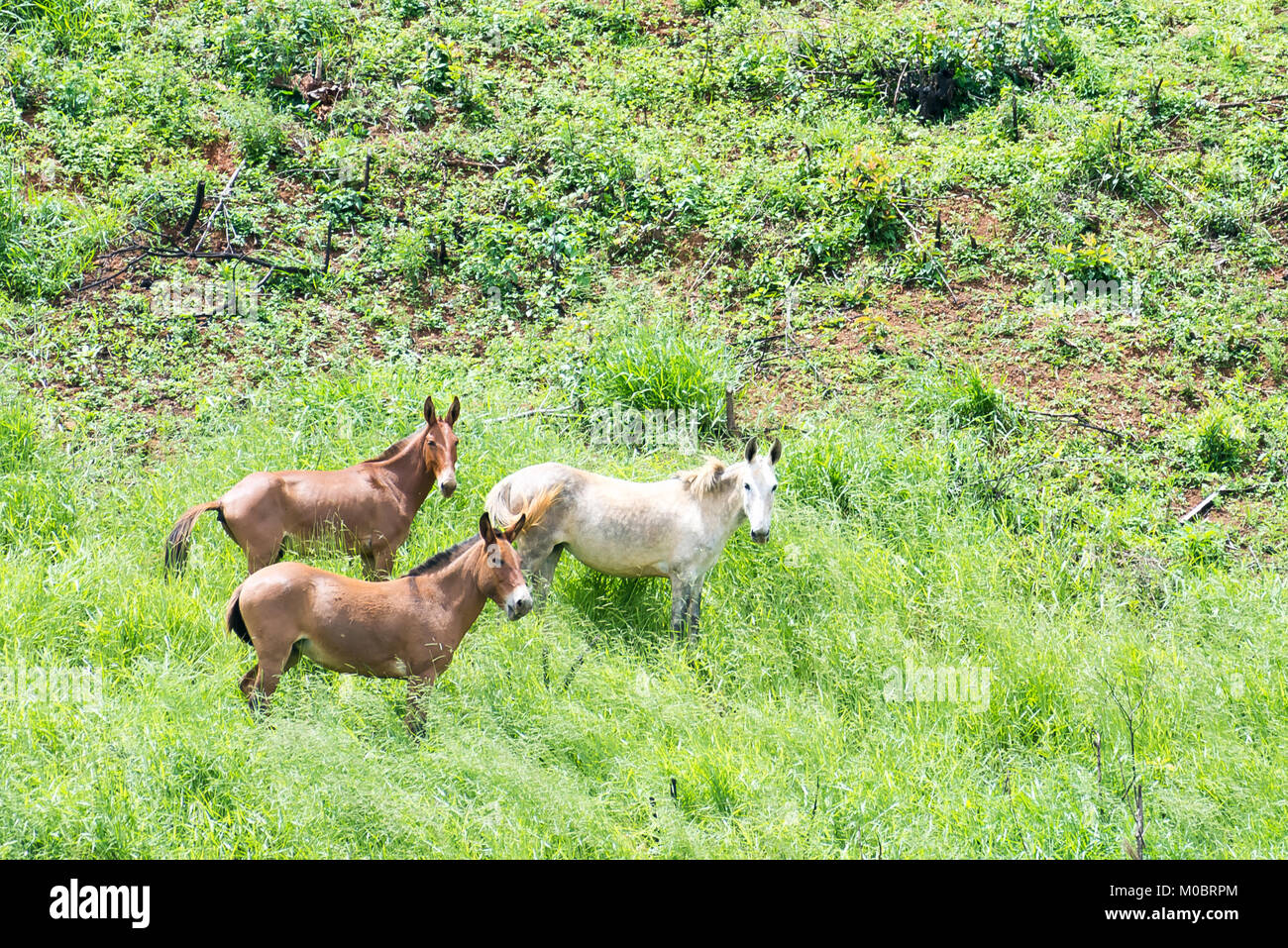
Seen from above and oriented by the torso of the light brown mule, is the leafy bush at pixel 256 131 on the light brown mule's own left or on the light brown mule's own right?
on the light brown mule's own left

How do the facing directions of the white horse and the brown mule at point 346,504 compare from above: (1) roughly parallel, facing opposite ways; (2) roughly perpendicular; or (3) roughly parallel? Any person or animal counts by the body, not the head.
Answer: roughly parallel

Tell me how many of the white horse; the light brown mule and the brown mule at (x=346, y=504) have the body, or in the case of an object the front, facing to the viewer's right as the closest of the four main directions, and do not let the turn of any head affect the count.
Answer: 3

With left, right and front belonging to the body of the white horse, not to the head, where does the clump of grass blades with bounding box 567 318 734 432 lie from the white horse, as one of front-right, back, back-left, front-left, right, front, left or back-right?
left

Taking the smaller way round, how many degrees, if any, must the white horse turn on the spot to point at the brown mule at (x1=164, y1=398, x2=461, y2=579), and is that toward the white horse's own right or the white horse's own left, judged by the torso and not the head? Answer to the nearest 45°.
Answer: approximately 180°

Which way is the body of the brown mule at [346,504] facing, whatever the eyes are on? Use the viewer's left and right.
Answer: facing to the right of the viewer

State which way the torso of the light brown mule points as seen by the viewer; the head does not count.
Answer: to the viewer's right

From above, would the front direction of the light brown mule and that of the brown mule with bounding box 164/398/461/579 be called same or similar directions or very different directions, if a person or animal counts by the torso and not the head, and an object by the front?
same or similar directions

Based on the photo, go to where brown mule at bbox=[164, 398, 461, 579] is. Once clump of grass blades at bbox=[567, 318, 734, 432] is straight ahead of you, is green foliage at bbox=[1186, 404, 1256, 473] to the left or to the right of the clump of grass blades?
right

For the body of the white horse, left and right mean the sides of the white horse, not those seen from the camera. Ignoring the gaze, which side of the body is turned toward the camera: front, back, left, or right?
right

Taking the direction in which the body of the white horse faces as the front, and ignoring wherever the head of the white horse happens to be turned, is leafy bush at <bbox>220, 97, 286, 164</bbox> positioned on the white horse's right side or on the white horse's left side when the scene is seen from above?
on the white horse's left side
